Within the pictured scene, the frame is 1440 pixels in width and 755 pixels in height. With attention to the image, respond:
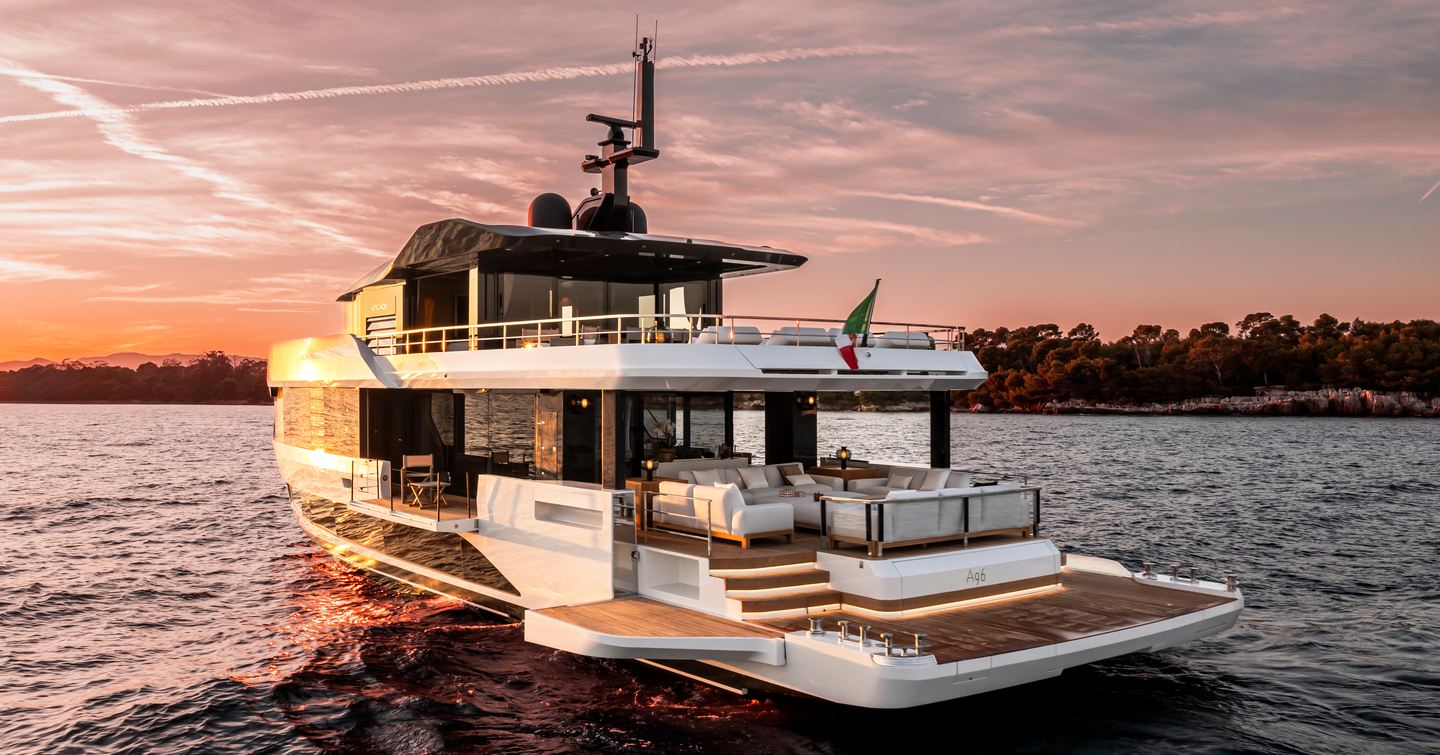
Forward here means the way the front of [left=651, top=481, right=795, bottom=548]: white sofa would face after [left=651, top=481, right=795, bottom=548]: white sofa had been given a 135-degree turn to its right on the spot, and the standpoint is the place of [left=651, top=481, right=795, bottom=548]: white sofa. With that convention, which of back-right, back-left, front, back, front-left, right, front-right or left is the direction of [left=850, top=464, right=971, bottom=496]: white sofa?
back-left

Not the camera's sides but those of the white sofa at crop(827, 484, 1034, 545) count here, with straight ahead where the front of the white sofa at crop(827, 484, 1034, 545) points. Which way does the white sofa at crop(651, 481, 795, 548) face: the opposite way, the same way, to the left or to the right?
to the right

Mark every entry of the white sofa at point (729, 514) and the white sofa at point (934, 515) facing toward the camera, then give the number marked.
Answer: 0

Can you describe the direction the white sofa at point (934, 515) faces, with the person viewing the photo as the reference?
facing away from the viewer and to the left of the viewer

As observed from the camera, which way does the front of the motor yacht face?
facing away from the viewer and to the left of the viewer

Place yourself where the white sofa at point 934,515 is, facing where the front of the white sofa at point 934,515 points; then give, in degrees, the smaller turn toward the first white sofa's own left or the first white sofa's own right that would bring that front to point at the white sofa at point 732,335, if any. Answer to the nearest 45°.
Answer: approximately 45° to the first white sofa's own left

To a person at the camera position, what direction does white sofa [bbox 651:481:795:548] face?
facing away from the viewer and to the right of the viewer

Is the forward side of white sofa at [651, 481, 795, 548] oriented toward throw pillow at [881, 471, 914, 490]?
yes

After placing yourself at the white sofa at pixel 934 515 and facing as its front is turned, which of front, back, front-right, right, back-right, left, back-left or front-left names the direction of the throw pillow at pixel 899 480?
front-right

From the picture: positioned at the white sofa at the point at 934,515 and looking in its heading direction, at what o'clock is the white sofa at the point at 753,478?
the white sofa at the point at 753,478 is roughly at 12 o'clock from the white sofa at the point at 934,515.
